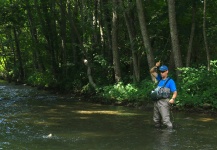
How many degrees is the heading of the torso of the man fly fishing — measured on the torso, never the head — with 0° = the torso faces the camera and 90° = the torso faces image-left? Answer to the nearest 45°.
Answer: approximately 45°
